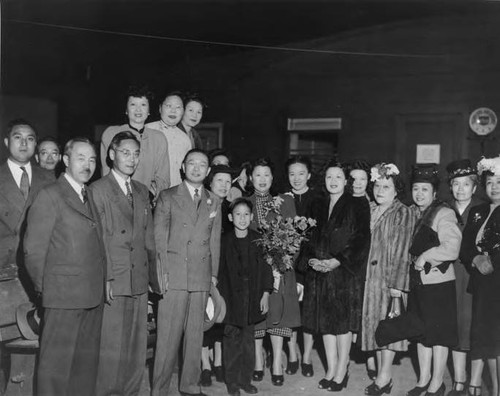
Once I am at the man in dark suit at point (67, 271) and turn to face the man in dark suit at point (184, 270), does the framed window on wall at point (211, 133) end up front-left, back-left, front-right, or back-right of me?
front-left

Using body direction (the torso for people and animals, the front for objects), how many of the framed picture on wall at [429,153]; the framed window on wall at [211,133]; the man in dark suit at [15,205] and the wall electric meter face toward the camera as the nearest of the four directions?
4

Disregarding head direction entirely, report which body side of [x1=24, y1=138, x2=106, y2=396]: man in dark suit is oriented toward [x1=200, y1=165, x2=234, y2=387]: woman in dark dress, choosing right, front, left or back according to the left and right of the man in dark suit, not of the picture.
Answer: left

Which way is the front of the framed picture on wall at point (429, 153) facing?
toward the camera

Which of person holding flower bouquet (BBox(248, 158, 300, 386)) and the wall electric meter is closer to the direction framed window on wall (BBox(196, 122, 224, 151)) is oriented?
the person holding flower bouquet

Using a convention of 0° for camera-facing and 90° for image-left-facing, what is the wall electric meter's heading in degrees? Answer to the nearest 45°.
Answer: approximately 0°

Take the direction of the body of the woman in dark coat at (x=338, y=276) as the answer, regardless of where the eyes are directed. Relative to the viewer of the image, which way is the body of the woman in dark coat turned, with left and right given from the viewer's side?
facing the viewer and to the left of the viewer

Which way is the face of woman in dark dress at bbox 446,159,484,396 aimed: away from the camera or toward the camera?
toward the camera

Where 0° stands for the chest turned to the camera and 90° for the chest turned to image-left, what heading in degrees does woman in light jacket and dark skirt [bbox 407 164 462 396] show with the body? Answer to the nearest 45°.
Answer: approximately 45°

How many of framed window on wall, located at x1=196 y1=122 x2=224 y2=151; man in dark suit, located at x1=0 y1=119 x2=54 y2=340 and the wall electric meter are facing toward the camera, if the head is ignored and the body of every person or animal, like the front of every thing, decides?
3

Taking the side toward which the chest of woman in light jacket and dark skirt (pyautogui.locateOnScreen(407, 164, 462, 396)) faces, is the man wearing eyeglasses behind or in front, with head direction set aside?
in front

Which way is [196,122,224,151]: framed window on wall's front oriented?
toward the camera

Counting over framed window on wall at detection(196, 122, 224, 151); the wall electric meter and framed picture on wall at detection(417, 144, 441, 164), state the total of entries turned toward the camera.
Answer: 3

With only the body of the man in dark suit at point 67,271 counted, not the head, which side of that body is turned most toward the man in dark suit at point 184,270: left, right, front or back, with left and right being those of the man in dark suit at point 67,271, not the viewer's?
left

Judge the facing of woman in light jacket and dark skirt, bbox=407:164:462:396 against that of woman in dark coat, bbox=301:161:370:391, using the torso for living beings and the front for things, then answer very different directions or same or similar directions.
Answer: same or similar directions

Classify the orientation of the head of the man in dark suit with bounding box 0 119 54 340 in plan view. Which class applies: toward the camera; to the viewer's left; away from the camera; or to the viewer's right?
toward the camera

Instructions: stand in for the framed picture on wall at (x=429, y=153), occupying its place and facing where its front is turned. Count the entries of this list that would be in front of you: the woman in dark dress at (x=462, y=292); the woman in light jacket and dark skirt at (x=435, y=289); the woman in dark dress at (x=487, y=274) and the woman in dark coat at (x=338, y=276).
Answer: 4

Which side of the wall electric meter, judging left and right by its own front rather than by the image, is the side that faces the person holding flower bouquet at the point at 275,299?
front

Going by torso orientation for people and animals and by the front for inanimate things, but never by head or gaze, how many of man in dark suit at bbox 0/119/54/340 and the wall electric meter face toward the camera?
2
